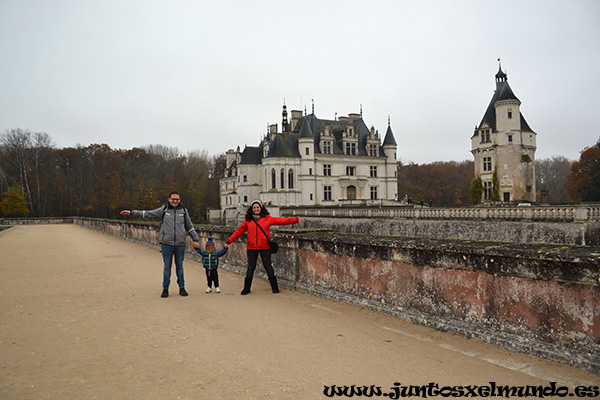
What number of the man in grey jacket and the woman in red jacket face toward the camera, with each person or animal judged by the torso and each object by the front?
2

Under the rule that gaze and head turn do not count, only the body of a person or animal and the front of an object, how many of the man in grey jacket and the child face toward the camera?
2

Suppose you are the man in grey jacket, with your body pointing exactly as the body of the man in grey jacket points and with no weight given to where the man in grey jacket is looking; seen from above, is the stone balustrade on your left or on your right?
on your left

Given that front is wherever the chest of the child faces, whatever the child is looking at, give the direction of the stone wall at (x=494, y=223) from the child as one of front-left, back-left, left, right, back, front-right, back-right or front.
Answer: back-left

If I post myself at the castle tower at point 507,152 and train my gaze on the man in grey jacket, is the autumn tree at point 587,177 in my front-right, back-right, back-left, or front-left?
back-left

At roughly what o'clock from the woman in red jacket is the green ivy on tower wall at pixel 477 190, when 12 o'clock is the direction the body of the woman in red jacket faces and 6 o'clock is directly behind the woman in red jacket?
The green ivy on tower wall is roughly at 7 o'clock from the woman in red jacket.

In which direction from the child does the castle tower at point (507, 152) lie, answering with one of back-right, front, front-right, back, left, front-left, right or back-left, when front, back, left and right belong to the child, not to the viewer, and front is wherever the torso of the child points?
back-left

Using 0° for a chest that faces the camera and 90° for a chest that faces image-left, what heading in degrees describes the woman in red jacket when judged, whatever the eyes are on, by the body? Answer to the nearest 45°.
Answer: approximately 0°
